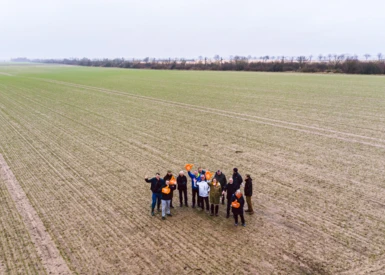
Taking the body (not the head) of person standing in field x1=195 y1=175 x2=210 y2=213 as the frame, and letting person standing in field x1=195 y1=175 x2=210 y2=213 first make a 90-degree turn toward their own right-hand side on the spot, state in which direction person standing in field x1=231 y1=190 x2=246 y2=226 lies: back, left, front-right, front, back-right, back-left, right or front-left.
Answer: back-left

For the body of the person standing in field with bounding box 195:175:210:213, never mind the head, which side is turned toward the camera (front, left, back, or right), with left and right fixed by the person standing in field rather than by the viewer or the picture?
front

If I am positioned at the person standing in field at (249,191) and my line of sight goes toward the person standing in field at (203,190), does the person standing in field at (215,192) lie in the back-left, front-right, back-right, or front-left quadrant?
front-left

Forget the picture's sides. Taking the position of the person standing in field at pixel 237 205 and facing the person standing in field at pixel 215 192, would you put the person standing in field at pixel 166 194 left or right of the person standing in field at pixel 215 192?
left

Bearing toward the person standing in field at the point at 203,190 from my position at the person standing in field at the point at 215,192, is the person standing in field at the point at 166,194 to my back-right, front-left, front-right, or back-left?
front-left

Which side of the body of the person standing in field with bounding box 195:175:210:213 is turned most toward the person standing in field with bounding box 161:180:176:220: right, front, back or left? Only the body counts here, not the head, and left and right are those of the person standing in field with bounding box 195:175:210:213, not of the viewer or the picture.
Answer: right

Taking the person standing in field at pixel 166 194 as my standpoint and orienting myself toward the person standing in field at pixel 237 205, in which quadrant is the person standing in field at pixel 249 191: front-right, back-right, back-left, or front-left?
front-left

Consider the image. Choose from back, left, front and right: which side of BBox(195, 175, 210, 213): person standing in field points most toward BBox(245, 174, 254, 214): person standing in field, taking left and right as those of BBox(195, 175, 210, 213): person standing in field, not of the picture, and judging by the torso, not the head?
left
